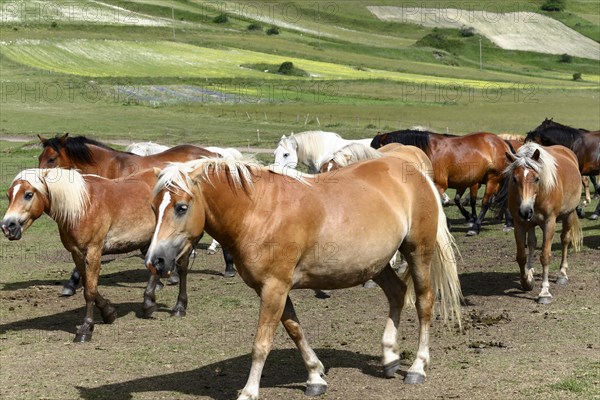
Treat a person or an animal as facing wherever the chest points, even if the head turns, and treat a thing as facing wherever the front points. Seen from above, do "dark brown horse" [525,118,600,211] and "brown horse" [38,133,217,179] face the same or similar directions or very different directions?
same or similar directions

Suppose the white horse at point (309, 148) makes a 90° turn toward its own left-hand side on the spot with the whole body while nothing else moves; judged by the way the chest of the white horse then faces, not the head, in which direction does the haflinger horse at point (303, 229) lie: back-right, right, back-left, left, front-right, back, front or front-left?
front

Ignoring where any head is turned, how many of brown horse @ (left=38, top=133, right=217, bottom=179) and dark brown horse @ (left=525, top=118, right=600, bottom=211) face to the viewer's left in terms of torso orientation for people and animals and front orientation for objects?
2

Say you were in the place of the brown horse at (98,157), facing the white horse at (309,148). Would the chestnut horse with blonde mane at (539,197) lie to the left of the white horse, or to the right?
right

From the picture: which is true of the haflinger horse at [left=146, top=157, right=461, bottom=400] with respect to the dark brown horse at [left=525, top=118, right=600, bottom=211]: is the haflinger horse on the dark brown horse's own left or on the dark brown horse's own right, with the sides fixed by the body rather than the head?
on the dark brown horse's own left

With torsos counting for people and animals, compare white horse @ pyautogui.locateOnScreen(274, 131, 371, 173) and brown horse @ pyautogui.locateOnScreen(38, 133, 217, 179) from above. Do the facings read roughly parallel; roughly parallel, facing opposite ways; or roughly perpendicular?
roughly parallel

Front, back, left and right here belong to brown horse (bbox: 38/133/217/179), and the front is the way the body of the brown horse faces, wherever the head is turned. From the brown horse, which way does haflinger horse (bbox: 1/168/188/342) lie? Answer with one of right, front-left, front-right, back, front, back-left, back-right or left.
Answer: left

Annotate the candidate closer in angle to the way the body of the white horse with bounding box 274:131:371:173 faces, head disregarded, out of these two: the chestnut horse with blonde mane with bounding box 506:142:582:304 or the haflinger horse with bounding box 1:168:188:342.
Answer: the haflinger horse

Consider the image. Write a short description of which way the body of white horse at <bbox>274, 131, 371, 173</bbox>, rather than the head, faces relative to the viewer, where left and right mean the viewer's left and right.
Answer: facing to the left of the viewer

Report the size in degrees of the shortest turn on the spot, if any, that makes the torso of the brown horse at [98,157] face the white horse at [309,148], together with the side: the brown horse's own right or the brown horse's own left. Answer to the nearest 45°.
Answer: approximately 135° to the brown horse's own right

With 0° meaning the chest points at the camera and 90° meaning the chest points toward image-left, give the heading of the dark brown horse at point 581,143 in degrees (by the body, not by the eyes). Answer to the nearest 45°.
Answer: approximately 90°

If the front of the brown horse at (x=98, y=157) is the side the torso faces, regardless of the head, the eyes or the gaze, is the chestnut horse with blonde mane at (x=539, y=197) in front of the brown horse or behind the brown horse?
behind

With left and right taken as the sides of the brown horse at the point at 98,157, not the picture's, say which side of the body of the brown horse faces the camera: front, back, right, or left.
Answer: left

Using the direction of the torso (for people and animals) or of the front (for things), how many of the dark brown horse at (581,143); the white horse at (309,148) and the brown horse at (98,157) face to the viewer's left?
3

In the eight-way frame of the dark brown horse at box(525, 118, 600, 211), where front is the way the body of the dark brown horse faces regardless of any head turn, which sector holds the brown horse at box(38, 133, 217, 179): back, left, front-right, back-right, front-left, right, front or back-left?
front-left
